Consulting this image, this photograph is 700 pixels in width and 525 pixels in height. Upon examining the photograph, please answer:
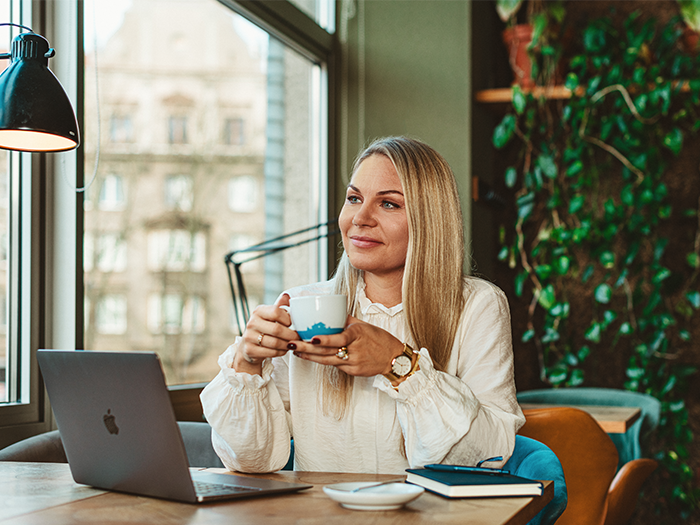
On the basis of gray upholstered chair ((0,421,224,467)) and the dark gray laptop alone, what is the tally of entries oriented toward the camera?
1

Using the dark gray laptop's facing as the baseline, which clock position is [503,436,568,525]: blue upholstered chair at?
The blue upholstered chair is roughly at 1 o'clock from the dark gray laptop.

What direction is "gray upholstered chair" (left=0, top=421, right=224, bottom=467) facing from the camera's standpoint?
toward the camera

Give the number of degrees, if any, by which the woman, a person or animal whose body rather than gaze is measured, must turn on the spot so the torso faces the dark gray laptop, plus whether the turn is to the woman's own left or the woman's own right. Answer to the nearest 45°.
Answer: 0° — they already face it

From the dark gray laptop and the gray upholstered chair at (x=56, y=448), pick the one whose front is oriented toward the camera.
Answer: the gray upholstered chair

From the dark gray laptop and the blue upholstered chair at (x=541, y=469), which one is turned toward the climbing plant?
the dark gray laptop

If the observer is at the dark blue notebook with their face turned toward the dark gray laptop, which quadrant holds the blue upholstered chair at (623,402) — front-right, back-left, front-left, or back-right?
back-right

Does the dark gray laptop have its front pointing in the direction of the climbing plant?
yes

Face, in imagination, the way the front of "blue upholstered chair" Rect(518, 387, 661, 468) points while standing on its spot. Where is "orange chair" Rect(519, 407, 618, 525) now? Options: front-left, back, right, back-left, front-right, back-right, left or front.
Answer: front-left

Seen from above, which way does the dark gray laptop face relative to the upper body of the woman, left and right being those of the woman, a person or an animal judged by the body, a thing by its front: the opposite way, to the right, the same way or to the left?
the opposite way

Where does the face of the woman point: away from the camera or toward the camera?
toward the camera

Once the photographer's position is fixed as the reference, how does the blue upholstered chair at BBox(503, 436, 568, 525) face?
facing the viewer and to the left of the viewer

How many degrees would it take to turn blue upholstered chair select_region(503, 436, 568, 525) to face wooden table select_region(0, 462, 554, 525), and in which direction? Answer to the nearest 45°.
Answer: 0° — it already faces it
